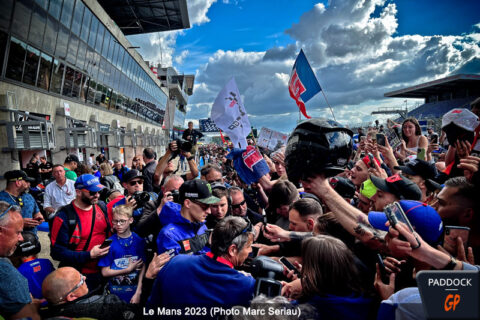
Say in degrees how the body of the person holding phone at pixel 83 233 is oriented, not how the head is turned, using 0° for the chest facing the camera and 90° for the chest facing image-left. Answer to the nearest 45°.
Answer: approximately 315°

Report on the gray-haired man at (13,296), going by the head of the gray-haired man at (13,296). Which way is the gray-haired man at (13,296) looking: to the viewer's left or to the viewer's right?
to the viewer's right

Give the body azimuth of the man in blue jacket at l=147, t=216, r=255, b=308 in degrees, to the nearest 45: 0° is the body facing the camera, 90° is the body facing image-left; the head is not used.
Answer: approximately 225°

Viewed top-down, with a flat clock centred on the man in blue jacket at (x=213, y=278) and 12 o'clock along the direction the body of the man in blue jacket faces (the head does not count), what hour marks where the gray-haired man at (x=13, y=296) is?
The gray-haired man is roughly at 8 o'clock from the man in blue jacket.

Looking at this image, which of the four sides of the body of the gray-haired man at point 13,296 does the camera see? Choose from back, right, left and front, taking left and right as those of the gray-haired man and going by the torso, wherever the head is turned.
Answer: right

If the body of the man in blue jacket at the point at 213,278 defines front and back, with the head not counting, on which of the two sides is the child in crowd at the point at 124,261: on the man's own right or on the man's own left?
on the man's own left

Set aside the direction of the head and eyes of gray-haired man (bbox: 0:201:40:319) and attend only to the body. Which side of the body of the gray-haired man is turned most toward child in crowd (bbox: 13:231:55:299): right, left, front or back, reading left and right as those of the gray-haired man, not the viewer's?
left
